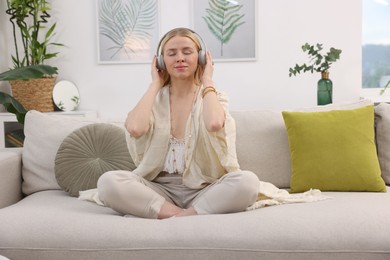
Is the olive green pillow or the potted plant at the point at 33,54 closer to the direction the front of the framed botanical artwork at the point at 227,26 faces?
the olive green pillow

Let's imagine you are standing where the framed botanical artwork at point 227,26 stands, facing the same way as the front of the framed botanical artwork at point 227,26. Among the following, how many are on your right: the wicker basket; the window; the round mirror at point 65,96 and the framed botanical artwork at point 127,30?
3

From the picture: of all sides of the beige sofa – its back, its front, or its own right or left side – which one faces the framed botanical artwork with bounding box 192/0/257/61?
back

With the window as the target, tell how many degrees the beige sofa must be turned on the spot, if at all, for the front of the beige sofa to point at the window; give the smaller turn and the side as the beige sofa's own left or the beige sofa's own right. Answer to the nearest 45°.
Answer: approximately 135° to the beige sofa's own left

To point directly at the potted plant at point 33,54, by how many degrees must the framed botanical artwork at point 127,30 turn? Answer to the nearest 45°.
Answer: approximately 90° to its right

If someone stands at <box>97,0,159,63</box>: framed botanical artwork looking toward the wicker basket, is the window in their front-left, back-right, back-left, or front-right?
back-left

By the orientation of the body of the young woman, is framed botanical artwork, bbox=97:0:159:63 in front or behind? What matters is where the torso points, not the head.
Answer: behind

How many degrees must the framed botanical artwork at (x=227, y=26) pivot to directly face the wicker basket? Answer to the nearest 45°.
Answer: approximately 90° to its right

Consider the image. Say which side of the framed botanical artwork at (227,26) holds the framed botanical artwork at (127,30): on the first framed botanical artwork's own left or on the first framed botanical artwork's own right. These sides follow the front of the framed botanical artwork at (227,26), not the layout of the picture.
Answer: on the first framed botanical artwork's own right

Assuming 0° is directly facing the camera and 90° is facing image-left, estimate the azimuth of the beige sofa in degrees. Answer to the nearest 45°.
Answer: approximately 0°
